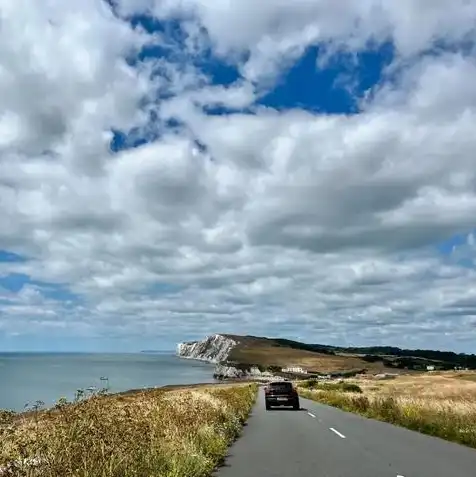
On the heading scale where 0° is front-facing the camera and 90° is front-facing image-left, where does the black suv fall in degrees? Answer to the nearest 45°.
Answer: approximately 180°
